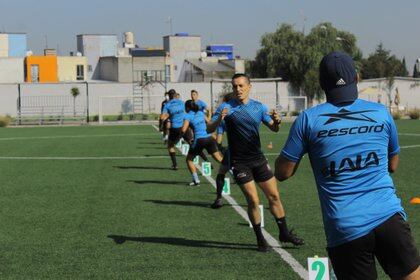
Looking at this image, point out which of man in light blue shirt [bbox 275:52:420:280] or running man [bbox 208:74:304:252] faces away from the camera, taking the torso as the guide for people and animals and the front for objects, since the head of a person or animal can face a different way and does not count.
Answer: the man in light blue shirt

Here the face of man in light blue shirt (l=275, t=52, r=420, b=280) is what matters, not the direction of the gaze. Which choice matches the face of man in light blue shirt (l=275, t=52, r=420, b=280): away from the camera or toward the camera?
away from the camera

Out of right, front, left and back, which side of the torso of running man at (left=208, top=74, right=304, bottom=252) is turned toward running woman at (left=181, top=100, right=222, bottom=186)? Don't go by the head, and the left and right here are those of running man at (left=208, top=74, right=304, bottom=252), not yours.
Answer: back

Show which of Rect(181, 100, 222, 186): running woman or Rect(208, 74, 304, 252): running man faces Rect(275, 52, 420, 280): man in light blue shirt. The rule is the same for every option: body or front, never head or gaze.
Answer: Rect(208, 74, 304, 252): running man

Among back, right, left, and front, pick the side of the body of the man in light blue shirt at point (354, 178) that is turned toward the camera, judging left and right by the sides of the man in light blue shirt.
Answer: back

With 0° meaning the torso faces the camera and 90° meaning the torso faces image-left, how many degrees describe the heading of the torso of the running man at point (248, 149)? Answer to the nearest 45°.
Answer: approximately 0°

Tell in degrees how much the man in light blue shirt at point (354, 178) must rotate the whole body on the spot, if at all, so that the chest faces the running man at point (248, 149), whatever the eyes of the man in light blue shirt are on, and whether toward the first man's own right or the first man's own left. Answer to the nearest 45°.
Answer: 0° — they already face them

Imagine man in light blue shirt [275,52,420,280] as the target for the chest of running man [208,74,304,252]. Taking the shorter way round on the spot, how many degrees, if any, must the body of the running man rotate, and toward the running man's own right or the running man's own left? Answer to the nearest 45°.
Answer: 0° — they already face them

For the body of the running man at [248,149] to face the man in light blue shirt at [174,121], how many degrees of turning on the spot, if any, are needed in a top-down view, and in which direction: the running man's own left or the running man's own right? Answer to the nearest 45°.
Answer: approximately 180°

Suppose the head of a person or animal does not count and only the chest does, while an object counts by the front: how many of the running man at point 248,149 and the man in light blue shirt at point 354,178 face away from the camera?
1
